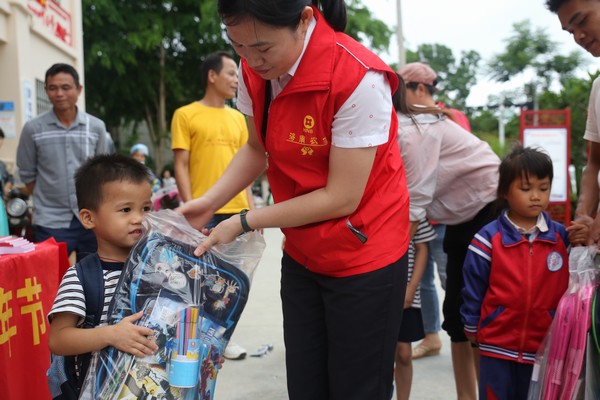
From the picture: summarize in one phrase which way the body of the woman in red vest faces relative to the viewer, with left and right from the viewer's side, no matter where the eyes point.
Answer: facing the viewer and to the left of the viewer

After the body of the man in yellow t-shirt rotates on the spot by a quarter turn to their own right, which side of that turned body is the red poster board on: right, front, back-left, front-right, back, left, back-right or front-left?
back

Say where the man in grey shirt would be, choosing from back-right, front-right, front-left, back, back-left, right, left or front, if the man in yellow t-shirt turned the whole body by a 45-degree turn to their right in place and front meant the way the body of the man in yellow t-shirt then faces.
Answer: right

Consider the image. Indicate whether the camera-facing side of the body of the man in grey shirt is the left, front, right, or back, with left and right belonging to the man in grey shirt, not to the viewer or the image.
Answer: front

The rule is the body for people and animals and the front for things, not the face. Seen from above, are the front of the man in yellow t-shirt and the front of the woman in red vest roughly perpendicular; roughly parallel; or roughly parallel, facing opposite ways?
roughly perpendicular

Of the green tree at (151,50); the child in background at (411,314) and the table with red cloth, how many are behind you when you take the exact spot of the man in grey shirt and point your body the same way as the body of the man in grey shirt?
1

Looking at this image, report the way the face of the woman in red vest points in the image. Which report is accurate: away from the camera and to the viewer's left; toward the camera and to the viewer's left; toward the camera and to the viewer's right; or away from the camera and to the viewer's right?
toward the camera and to the viewer's left

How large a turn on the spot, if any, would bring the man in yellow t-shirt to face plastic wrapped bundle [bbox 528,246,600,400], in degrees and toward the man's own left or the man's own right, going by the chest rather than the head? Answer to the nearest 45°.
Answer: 0° — they already face it

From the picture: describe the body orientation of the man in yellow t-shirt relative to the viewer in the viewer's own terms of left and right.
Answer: facing the viewer and to the right of the viewer

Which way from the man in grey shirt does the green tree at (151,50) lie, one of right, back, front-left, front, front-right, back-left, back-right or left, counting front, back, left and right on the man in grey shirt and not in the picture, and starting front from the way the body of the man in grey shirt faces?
back

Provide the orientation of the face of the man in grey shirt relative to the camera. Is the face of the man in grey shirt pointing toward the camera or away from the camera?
toward the camera

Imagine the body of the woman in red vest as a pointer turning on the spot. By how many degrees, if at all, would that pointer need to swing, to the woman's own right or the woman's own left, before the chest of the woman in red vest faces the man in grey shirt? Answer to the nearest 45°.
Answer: approximately 90° to the woman's own right
